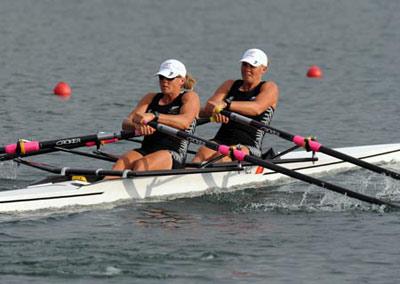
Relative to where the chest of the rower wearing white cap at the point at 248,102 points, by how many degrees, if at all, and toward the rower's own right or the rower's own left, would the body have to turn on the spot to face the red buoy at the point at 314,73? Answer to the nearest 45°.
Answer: approximately 135° to the rower's own right

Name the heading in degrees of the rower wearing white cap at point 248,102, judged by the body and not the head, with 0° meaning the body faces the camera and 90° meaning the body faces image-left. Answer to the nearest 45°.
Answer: approximately 45°

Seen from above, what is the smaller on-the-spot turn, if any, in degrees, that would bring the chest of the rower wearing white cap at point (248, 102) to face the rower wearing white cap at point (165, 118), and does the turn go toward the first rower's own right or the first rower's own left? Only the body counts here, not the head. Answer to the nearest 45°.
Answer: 0° — they already face them

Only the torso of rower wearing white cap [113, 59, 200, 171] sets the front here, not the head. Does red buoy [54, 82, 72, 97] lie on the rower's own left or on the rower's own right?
on the rower's own right

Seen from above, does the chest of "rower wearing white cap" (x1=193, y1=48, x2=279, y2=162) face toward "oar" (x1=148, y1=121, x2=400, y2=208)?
no

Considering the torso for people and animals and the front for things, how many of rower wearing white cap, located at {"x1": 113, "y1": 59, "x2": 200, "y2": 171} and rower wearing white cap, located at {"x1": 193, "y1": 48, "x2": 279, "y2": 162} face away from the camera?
0

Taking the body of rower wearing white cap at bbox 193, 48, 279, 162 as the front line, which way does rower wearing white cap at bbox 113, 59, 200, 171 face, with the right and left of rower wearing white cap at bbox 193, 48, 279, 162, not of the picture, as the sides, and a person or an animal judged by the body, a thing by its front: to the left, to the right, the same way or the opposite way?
the same way

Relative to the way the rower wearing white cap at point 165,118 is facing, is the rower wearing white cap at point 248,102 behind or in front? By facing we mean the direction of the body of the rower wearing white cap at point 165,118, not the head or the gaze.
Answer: behind

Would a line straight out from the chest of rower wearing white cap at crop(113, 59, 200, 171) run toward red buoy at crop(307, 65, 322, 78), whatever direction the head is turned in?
no

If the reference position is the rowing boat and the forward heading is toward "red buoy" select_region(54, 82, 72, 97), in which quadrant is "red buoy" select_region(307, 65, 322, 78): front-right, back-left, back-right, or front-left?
front-right

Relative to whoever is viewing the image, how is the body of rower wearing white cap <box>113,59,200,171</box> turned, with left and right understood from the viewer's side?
facing the viewer and to the left of the viewer
